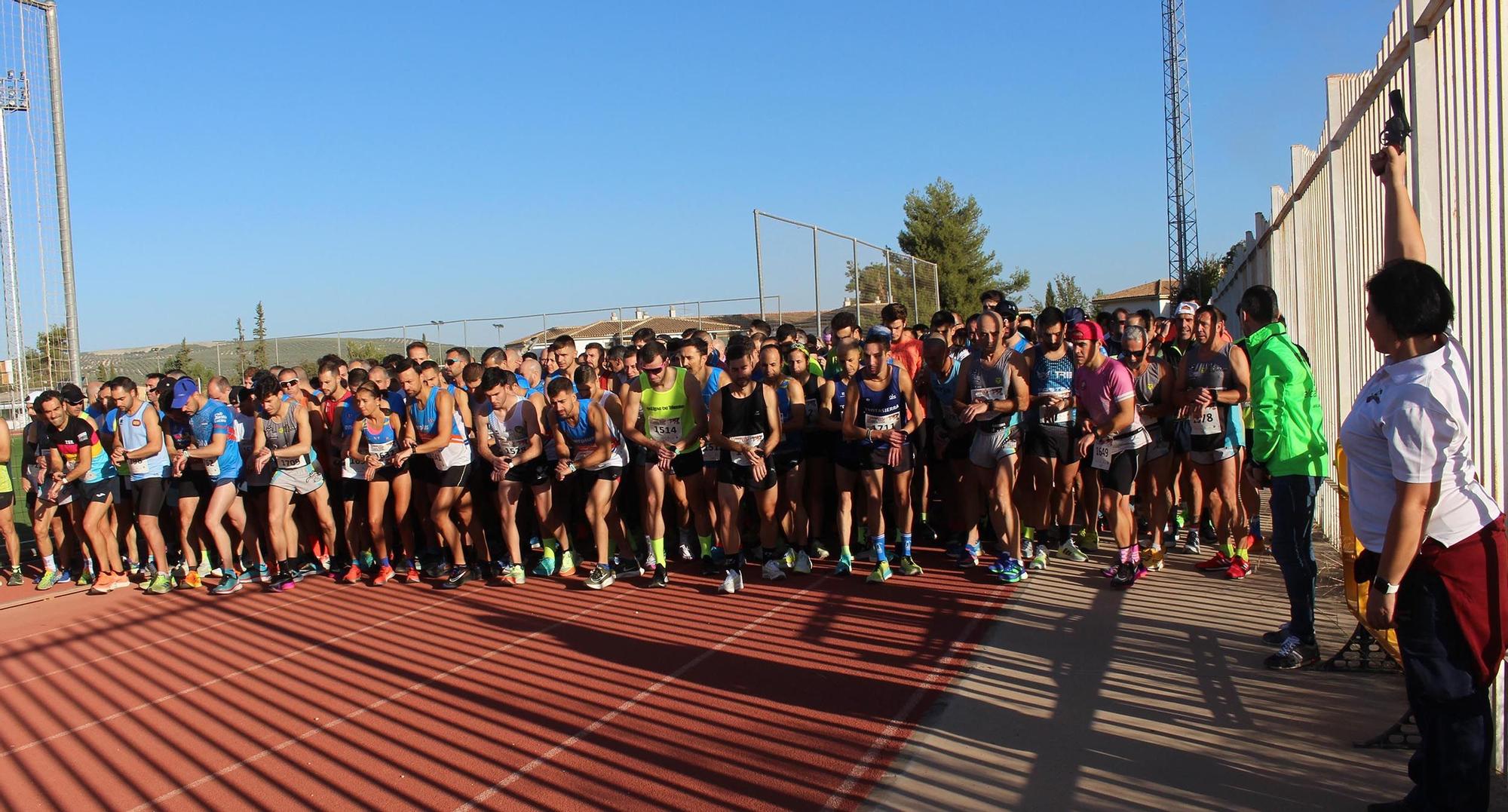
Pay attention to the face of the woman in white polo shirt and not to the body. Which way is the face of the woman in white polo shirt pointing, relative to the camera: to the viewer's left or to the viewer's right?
to the viewer's left

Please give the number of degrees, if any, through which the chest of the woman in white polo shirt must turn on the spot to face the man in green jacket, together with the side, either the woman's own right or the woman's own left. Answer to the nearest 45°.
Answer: approximately 90° to the woman's own right

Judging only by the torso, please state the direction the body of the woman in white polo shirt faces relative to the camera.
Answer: to the viewer's left
